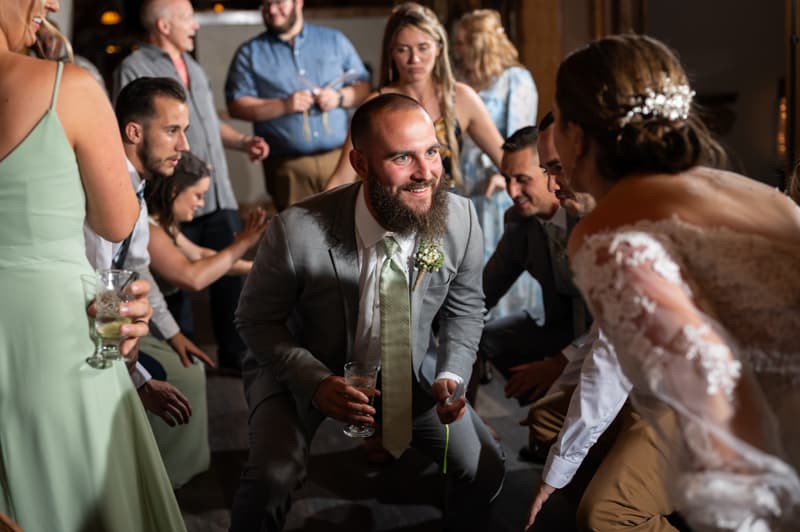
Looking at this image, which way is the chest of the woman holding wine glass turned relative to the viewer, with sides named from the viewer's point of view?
facing away from the viewer and to the right of the viewer

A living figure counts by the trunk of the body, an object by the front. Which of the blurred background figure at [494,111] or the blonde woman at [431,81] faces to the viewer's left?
the blurred background figure

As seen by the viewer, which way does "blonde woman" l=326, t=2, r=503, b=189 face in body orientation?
toward the camera

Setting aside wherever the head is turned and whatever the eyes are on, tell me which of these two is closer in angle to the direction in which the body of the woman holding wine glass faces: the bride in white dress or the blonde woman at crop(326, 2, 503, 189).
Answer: the blonde woman

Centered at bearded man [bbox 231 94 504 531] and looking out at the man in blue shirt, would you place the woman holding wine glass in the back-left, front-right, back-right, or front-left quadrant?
back-left

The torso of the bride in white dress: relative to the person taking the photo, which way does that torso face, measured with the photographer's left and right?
facing away from the viewer and to the left of the viewer

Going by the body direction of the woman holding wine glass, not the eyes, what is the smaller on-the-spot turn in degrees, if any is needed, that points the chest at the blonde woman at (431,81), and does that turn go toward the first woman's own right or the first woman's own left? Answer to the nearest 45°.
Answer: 0° — they already face them

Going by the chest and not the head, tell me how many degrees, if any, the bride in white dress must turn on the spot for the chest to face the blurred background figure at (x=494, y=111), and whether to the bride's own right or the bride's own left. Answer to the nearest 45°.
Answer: approximately 45° to the bride's own right

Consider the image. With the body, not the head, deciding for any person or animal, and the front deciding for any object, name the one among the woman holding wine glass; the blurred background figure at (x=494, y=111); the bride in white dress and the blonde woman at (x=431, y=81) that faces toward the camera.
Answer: the blonde woman

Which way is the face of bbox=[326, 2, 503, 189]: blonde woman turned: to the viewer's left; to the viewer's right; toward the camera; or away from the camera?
toward the camera

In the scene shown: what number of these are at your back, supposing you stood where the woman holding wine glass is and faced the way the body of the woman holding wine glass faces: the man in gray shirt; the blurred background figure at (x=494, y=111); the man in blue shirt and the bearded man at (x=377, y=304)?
0

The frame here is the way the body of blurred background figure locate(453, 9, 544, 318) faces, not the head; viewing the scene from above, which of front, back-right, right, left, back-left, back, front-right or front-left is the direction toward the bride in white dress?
left

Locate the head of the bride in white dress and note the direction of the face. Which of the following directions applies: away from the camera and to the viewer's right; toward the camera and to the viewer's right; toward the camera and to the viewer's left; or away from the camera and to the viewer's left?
away from the camera and to the viewer's left

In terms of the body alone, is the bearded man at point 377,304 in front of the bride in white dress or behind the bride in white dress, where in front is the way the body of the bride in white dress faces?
in front

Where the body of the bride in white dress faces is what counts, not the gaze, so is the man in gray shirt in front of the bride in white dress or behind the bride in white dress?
in front
